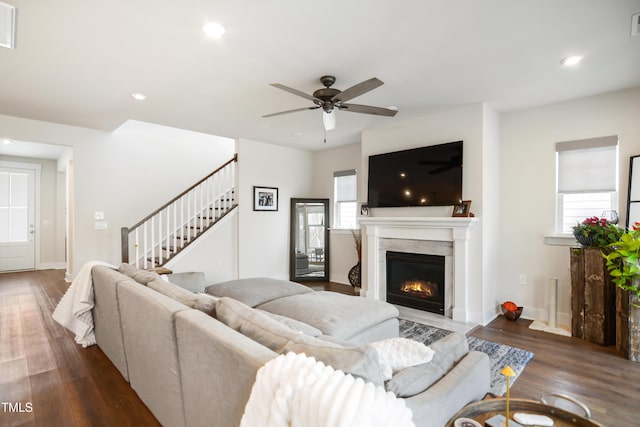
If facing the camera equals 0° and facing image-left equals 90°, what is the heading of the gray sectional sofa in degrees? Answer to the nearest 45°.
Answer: approximately 225°

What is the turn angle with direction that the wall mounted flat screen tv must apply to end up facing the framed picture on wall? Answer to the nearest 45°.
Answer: approximately 45° to its right

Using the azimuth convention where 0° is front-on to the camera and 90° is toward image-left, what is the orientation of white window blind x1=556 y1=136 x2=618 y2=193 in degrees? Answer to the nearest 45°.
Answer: approximately 45°

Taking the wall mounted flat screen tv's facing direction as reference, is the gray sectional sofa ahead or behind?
ahead

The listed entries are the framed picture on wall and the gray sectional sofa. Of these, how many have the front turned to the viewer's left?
0

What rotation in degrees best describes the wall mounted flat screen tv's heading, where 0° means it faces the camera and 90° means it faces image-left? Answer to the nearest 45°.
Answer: approximately 45°
